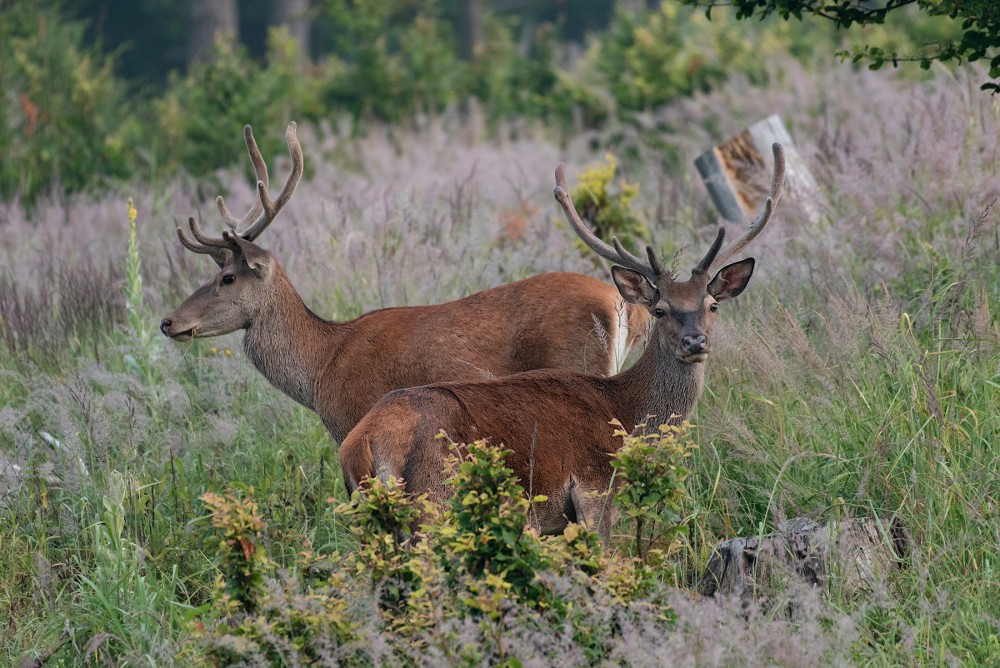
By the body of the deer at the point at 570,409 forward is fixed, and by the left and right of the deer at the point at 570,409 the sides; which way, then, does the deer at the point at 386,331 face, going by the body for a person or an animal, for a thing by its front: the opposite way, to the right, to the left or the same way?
the opposite way

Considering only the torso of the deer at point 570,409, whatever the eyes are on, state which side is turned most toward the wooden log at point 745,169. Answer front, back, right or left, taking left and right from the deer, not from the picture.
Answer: left

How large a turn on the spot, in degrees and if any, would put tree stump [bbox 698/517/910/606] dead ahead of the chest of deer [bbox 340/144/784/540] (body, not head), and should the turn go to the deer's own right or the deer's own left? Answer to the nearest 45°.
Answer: approximately 45° to the deer's own right

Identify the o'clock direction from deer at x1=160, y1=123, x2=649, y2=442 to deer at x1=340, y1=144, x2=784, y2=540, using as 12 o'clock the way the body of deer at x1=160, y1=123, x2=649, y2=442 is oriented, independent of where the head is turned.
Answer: deer at x1=340, y1=144, x2=784, y2=540 is roughly at 8 o'clock from deer at x1=160, y1=123, x2=649, y2=442.

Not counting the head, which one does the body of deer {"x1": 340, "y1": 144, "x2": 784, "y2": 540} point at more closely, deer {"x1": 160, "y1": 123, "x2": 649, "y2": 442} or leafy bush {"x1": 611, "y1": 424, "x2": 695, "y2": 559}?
the leafy bush

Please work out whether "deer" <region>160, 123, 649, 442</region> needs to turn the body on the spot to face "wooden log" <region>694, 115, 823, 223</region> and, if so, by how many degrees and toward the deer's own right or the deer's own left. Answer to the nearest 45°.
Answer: approximately 135° to the deer's own right

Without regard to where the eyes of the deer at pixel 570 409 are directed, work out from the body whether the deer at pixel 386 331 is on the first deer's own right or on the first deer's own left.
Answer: on the first deer's own left

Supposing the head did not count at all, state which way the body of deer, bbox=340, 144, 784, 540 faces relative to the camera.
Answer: to the viewer's right

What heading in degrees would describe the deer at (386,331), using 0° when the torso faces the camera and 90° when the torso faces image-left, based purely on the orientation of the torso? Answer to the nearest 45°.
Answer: approximately 90°

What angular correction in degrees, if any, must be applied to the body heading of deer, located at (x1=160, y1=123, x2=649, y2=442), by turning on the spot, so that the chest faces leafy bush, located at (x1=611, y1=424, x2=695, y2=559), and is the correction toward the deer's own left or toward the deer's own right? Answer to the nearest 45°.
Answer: approximately 135° to the deer's own left

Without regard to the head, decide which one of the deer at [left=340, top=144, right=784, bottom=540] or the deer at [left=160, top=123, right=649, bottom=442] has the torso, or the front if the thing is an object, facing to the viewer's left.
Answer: the deer at [left=160, top=123, right=649, bottom=442]

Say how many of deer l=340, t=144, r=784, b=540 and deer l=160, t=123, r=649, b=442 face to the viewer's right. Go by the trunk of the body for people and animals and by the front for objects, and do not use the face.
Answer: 1

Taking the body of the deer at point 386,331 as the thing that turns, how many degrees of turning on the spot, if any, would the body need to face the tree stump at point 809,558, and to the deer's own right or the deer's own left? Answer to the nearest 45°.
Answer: approximately 135° to the deer's own left
